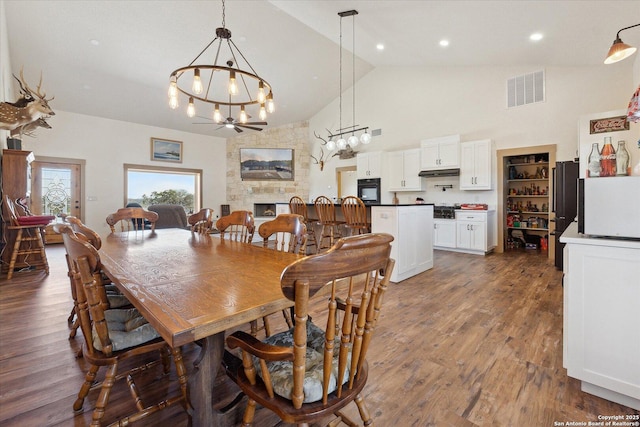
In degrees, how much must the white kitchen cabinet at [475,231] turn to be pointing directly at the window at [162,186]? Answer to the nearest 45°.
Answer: approximately 90° to its right

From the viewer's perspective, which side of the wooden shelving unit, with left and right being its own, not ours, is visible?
front

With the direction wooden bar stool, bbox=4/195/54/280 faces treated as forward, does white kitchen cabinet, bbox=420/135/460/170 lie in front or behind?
in front

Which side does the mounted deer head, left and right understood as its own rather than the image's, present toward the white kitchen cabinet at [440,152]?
front

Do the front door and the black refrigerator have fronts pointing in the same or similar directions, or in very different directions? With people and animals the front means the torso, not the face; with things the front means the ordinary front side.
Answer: very different directions

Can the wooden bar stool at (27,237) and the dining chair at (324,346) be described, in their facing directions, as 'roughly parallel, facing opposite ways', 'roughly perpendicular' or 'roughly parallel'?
roughly perpendicular

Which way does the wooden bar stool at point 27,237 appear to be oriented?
to the viewer's right

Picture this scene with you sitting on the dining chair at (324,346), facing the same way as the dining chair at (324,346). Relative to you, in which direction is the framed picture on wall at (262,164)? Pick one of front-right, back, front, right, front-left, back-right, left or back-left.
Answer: front-right

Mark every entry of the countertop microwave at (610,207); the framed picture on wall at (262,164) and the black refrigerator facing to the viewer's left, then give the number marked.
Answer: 2

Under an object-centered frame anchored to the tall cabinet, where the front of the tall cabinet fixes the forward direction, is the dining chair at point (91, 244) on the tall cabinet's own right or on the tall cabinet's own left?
on the tall cabinet's own right

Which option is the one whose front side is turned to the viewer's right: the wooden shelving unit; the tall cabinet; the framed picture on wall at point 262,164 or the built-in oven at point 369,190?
the tall cabinet

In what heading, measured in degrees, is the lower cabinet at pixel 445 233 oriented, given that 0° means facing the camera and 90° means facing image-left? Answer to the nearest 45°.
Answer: approximately 0°

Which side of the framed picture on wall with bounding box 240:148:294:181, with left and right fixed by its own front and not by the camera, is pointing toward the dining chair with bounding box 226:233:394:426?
front
